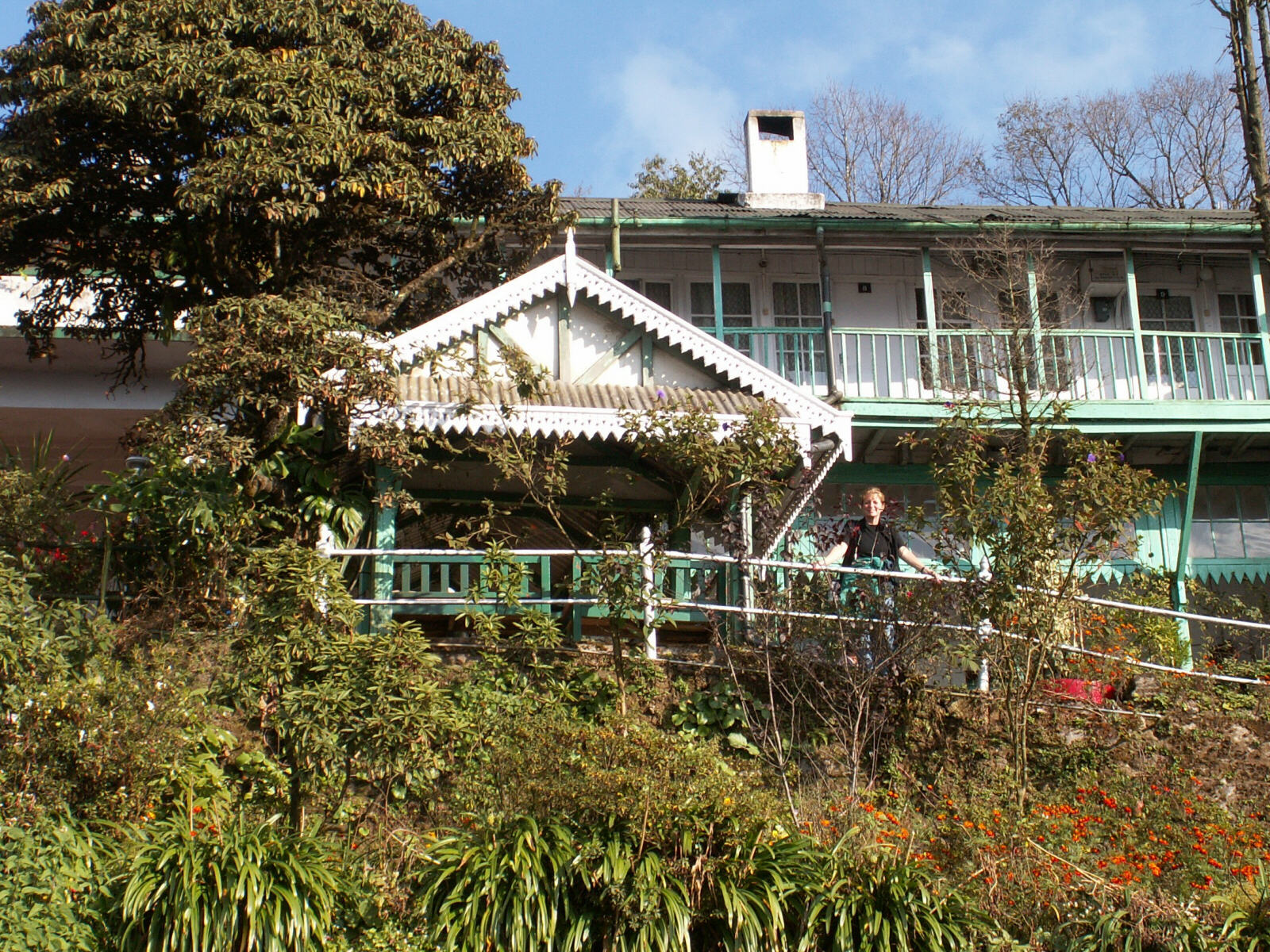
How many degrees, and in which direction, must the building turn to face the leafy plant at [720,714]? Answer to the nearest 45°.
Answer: approximately 45° to its right

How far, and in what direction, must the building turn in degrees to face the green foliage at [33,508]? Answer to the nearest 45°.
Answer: approximately 45° to its right

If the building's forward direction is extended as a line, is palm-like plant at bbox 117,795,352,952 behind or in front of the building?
in front

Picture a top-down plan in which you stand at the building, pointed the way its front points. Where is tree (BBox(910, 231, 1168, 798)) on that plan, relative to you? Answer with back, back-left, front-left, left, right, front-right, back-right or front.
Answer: front

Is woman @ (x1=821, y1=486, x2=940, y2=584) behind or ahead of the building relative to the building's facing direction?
ahead

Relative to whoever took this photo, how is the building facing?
facing the viewer

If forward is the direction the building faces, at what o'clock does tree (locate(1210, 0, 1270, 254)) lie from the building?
The tree is roughly at 9 o'clock from the building.
